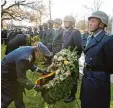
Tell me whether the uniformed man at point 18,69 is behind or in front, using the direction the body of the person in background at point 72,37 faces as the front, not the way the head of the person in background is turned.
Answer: in front

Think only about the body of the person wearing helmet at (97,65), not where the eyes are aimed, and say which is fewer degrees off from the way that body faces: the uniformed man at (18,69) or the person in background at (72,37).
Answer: the uniformed man

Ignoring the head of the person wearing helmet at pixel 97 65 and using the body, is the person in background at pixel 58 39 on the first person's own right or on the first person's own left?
on the first person's own right

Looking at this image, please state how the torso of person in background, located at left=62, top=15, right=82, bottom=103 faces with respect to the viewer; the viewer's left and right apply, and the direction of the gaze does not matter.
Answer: facing the viewer and to the left of the viewer

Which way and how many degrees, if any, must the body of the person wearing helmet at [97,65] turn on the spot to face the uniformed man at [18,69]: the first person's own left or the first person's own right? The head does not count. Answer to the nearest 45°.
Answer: approximately 45° to the first person's own right

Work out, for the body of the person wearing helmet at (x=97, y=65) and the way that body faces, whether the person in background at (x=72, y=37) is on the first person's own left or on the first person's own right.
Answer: on the first person's own right

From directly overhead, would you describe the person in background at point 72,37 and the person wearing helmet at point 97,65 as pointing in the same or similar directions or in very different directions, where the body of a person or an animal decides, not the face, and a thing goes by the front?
same or similar directions

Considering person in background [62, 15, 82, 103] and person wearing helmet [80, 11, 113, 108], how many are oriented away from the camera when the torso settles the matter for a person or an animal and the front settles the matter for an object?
0
